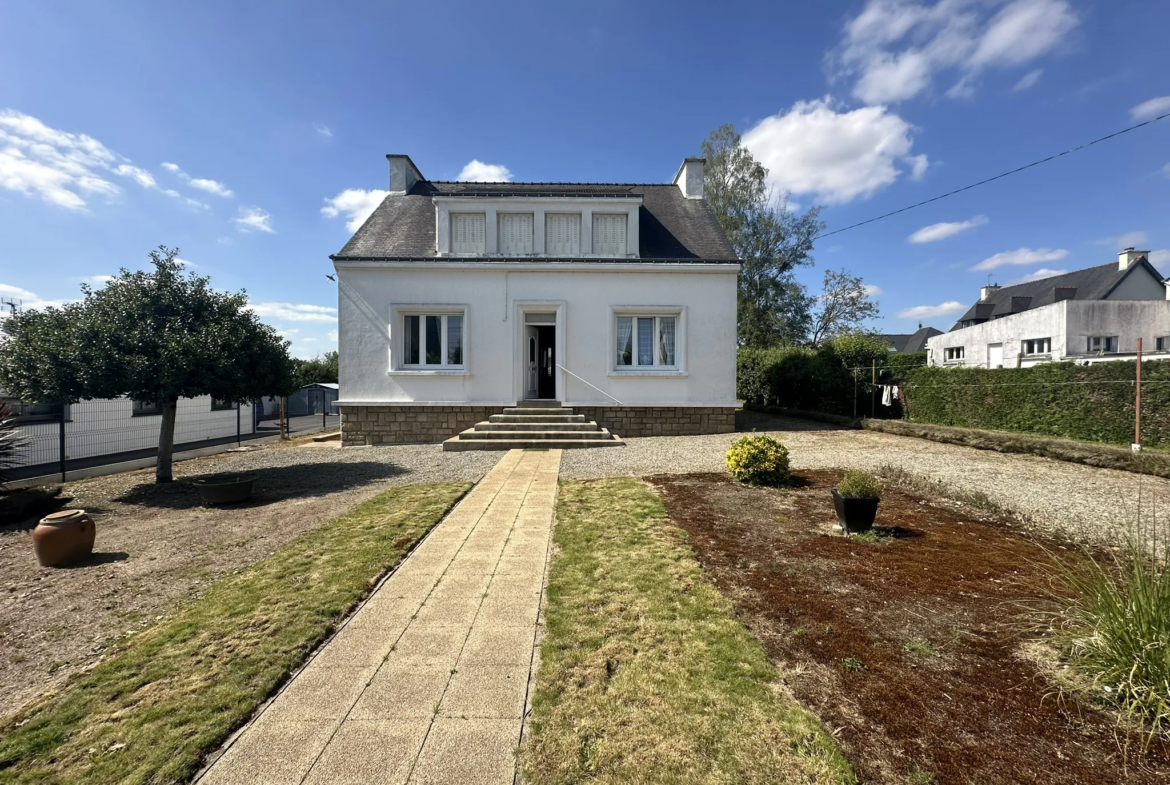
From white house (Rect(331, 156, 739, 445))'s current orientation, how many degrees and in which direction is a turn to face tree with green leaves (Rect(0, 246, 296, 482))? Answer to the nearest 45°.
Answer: approximately 45° to its right

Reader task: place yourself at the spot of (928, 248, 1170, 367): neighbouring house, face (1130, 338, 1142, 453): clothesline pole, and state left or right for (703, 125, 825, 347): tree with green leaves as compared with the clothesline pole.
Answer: right

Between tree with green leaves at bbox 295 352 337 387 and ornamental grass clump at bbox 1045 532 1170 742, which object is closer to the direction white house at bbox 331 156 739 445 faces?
the ornamental grass clump

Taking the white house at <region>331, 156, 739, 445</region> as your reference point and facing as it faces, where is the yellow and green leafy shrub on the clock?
The yellow and green leafy shrub is roughly at 11 o'clock from the white house.

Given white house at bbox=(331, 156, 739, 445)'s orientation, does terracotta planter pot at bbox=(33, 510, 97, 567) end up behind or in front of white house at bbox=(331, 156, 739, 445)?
in front

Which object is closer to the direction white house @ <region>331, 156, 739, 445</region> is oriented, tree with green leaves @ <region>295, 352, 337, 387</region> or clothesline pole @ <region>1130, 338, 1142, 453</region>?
the clothesline pole

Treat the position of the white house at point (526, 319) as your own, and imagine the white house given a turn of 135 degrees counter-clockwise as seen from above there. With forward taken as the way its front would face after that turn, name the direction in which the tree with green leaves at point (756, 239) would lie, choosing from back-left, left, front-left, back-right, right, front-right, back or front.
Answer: front

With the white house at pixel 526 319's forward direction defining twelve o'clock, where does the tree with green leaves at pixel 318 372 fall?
The tree with green leaves is roughly at 5 o'clock from the white house.

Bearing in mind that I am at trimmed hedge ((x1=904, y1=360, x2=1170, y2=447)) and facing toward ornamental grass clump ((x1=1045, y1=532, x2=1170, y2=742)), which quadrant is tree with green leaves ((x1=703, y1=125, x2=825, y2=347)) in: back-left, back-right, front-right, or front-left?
back-right

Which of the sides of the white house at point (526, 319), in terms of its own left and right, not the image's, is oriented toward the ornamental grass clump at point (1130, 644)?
front

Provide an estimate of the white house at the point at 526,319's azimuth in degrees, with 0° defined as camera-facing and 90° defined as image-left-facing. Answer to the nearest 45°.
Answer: approximately 0°

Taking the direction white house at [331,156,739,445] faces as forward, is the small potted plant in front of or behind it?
in front

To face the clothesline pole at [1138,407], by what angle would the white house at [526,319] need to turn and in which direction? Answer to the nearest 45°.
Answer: approximately 45° to its left
